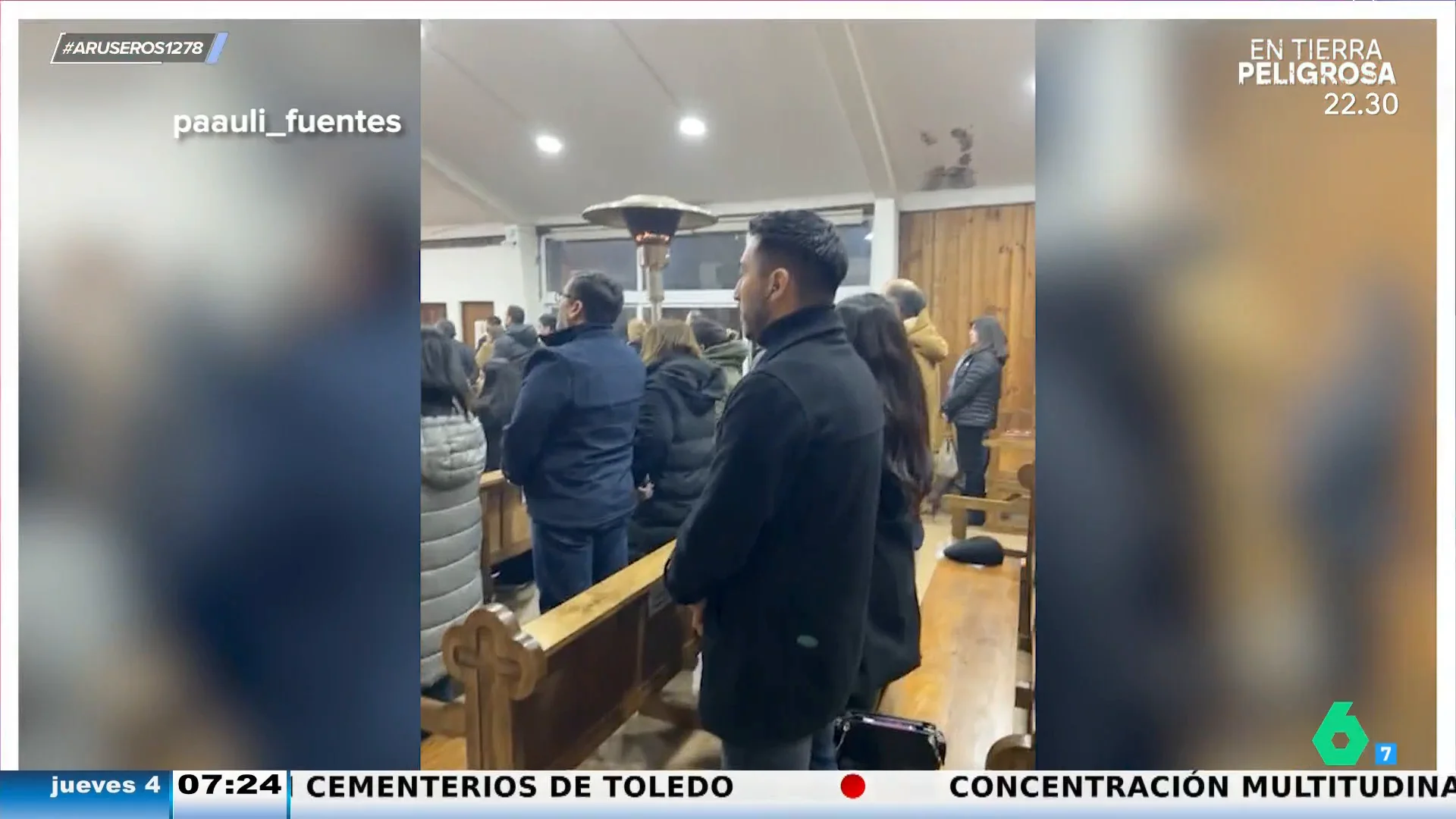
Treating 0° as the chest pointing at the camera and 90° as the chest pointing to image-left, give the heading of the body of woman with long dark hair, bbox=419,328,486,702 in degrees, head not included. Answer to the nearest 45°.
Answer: approximately 135°

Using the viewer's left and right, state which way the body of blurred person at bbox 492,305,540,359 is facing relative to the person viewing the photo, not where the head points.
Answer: facing away from the viewer and to the left of the viewer

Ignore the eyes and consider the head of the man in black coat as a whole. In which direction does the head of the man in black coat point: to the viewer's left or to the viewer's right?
to the viewer's left

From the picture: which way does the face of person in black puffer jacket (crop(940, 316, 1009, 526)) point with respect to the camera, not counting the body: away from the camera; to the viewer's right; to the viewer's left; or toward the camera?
to the viewer's left

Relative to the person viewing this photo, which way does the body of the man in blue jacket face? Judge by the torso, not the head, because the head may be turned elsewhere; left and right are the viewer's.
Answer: facing away from the viewer and to the left of the viewer

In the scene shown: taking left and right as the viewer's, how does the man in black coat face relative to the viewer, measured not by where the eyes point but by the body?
facing away from the viewer and to the left of the viewer

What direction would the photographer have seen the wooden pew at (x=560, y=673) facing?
facing away from the viewer and to the left of the viewer
